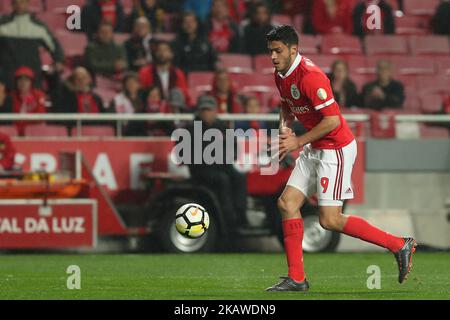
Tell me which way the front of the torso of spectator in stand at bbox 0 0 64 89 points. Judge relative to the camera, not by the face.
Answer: toward the camera

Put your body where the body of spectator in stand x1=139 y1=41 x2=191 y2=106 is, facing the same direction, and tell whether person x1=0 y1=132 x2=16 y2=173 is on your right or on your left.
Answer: on your right

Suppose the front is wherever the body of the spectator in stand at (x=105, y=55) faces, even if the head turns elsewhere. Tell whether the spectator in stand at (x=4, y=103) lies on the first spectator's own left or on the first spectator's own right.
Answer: on the first spectator's own right

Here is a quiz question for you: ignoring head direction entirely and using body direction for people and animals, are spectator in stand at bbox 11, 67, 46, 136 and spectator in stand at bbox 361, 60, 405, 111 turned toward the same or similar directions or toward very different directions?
same or similar directions

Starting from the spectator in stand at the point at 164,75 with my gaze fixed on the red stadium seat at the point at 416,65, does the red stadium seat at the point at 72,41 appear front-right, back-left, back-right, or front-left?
back-left

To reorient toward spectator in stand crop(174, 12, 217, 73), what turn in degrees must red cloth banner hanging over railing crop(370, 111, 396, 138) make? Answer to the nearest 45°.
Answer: approximately 90° to its right

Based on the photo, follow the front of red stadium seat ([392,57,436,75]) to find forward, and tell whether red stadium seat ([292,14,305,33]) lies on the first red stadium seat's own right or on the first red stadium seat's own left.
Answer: on the first red stadium seat's own right

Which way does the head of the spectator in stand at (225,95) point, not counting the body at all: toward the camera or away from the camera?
toward the camera

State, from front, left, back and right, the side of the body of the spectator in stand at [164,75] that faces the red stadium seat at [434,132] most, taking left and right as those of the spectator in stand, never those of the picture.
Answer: left

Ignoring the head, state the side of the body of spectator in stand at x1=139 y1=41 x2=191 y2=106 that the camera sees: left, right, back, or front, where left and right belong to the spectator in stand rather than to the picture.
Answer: front

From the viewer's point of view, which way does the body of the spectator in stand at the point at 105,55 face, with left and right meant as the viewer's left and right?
facing the viewer

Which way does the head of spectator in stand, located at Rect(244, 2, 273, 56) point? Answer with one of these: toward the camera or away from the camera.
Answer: toward the camera

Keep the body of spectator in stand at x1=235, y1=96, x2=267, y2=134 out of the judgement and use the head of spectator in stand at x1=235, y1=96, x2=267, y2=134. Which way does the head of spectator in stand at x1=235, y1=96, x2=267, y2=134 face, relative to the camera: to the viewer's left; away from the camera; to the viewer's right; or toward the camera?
toward the camera

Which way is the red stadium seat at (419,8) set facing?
toward the camera
